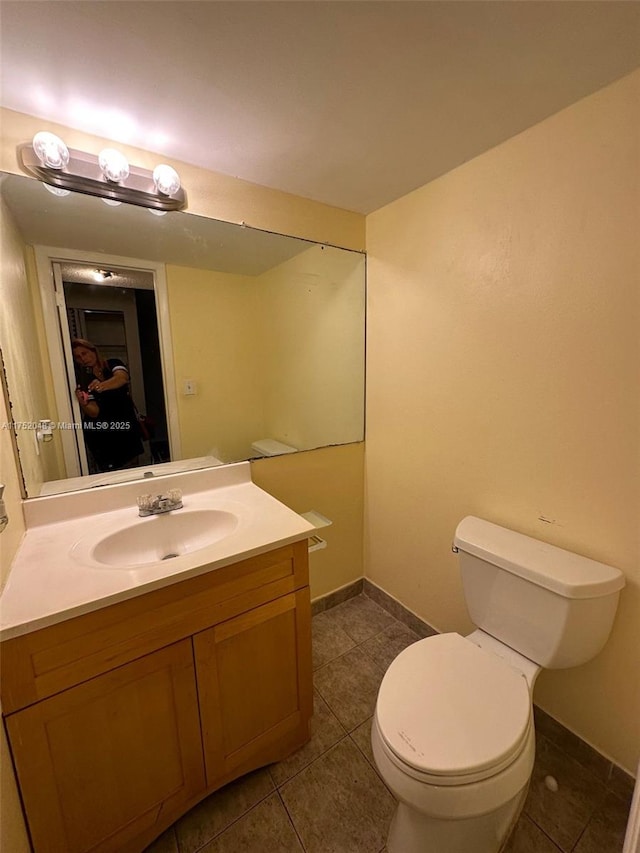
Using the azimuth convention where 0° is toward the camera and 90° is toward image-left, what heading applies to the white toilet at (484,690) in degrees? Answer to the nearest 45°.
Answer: approximately 45°

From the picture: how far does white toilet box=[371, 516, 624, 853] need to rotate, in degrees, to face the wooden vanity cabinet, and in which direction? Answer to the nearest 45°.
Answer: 0° — it already faces it
